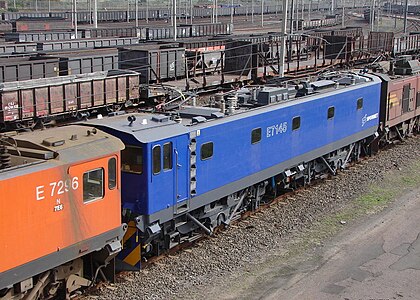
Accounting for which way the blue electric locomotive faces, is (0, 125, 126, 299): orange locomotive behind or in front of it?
in front

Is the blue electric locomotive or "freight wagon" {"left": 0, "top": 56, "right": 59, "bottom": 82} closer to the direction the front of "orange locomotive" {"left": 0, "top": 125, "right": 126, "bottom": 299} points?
the blue electric locomotive

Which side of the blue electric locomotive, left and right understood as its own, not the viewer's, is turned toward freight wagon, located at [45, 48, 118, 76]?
right

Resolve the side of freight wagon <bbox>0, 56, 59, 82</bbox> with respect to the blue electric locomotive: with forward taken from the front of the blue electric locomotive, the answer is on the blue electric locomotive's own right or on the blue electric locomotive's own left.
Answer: on the blue electric locomotive's own right

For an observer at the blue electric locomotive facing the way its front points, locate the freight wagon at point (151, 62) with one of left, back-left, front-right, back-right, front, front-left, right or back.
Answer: back-right

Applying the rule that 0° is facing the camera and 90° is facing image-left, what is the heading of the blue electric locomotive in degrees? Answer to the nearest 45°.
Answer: approximately 45°
